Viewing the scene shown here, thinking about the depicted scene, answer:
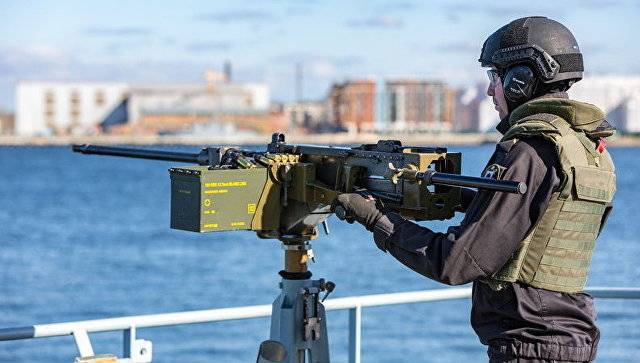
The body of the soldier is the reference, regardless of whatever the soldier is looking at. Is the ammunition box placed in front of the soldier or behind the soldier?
in front

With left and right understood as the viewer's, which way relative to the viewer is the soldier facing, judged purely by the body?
facing away from the viewer and to the left of the viewer

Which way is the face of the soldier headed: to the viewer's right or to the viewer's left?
to the viewer's left
